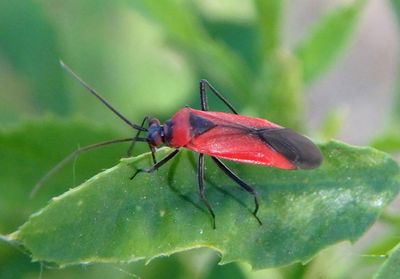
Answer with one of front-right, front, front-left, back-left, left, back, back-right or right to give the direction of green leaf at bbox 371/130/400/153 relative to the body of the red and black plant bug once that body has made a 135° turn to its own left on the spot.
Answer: front-left

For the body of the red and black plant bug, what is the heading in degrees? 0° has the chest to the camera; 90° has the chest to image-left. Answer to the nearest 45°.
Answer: approximately 90°

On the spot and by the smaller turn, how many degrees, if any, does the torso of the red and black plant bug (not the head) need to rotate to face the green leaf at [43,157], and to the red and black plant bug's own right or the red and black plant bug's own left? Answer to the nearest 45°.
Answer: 0° — it already faces it
